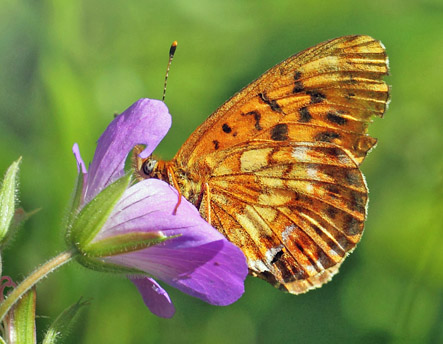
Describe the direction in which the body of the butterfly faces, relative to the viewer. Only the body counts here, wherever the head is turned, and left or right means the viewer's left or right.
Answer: facing to the left of the viewer
